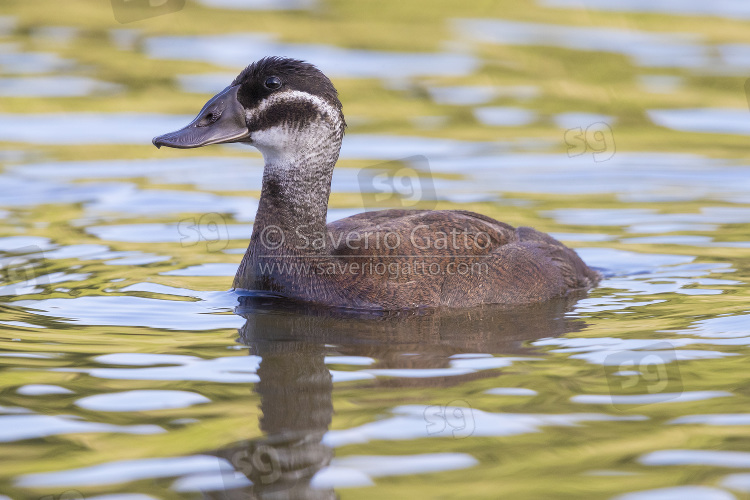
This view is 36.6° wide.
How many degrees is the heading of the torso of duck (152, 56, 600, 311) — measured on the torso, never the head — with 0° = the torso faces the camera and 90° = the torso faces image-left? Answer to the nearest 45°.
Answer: approximately 90°
